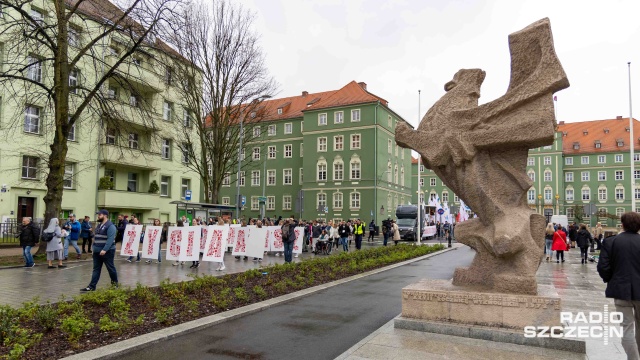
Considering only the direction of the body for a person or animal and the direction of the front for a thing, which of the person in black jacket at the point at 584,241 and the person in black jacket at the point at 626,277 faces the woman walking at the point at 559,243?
the person in black jacket at the point at 626,277

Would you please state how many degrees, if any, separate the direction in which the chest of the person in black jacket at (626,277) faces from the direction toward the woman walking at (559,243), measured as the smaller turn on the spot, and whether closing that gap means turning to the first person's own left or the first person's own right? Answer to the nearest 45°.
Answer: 0° — they already face them

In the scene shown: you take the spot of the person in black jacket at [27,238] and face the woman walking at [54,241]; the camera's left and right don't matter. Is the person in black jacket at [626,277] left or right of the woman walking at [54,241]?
right
